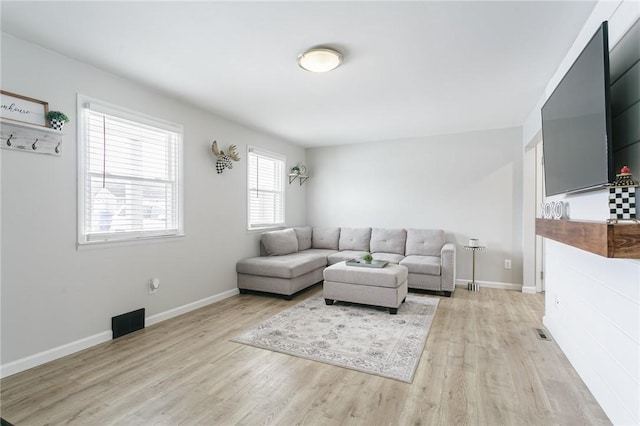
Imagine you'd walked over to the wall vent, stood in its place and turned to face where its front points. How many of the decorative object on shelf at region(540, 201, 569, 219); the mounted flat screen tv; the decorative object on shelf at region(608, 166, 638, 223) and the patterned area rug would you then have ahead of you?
4

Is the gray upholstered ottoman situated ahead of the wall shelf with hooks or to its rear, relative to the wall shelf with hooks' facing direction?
ahead

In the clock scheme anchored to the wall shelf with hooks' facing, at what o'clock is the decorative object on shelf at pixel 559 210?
The decorative object on shelf is roughly at 12 o'clock from the wall shelf with hooks.

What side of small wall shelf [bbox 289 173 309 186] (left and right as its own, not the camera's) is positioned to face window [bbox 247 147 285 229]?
right

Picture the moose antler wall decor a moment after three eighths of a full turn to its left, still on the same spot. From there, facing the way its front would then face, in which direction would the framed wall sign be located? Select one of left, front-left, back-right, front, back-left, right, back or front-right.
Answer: back-left

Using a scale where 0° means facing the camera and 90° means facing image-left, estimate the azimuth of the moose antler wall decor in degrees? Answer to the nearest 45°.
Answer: approximately 315°

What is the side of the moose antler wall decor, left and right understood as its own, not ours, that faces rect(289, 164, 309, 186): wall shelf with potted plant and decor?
left

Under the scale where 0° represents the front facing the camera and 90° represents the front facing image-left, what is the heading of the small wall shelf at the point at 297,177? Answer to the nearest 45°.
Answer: approximately 315°

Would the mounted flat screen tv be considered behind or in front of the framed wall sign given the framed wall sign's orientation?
in front

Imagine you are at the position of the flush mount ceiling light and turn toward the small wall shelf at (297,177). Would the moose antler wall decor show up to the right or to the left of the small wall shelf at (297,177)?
left

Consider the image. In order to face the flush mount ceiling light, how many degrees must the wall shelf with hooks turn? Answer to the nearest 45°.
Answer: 0° — it already faces it
